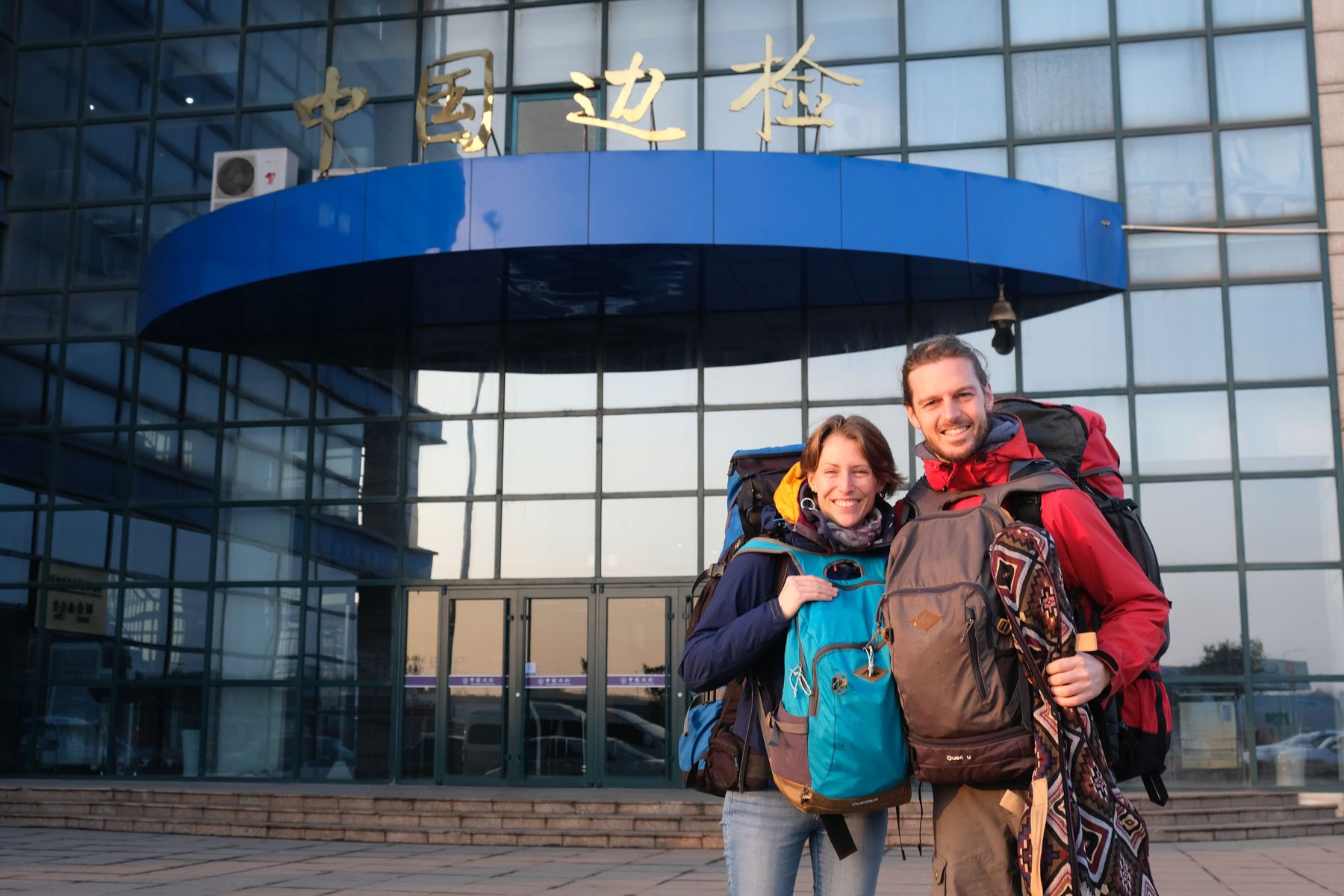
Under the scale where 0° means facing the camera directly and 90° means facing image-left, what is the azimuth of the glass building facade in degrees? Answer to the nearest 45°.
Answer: approximately 0°

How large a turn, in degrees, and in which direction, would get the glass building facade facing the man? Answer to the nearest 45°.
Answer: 0° — it already faces them

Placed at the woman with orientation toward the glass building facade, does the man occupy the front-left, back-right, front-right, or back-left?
back-right
